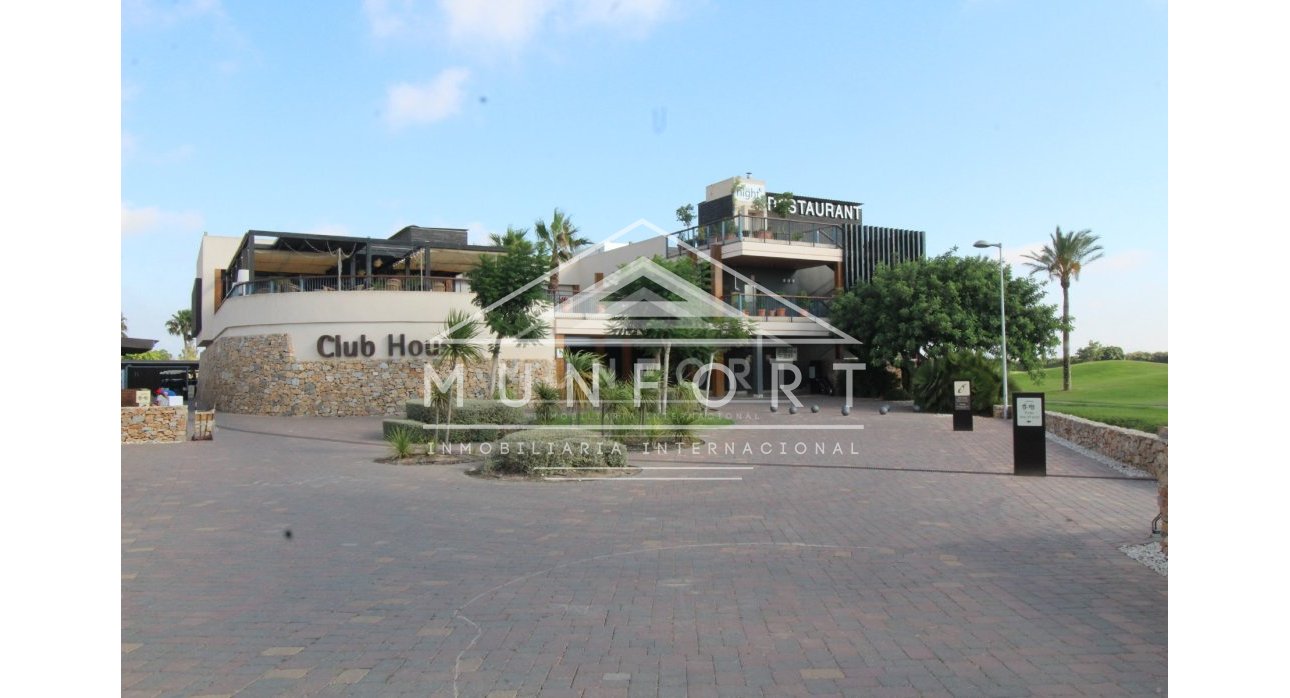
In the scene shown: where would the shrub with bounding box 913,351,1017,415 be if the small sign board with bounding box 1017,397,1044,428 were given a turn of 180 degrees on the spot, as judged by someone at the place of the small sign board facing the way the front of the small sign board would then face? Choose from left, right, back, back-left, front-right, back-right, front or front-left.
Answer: front

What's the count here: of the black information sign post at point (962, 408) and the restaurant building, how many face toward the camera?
2

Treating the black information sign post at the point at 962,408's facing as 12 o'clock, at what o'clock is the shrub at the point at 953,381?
The shrub is roughly at 6 o'clock from the black information sign post.

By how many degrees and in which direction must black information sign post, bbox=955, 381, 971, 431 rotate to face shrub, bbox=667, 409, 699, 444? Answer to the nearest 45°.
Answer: approximately 45° to its right

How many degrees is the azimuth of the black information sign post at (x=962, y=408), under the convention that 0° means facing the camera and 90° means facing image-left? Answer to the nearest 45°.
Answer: approximately 0°

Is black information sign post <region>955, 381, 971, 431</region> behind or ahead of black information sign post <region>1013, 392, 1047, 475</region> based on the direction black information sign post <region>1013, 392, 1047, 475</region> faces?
behind

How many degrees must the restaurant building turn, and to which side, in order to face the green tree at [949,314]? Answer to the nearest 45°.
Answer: approximately 90° to its left

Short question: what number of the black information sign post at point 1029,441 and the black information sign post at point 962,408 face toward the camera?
2
